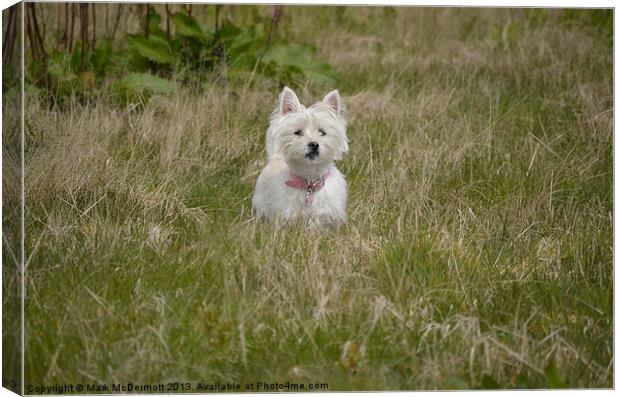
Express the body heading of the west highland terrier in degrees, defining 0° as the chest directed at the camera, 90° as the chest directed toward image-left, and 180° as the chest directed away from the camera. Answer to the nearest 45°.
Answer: approximately 0°
